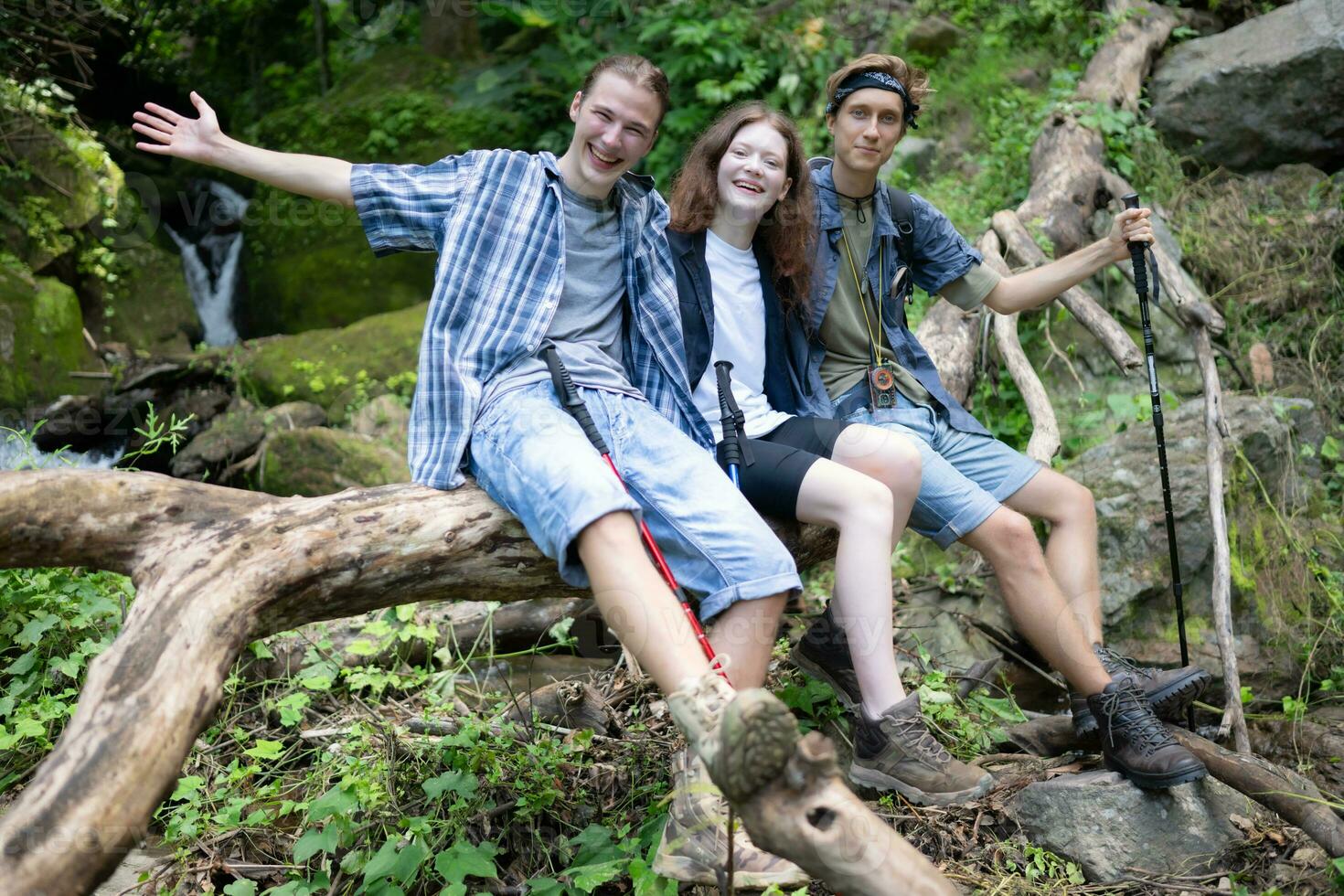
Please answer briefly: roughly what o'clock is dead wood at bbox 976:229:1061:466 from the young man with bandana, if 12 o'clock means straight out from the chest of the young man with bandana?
The dead wood is roughly at 8 o'clock from the young man with bandana.

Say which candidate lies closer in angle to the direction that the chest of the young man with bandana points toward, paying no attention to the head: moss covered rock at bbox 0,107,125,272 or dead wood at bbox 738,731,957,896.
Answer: the dead wood

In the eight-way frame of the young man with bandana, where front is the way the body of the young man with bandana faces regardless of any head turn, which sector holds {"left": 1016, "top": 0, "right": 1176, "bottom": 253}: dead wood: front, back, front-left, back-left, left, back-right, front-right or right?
back-left

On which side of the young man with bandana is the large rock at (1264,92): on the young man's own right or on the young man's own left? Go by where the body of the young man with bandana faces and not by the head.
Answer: on the young man's own left

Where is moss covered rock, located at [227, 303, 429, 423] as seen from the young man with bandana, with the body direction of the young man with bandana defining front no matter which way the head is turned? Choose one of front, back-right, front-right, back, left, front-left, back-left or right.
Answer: back

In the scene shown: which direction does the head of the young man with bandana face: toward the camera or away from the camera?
toward the camera

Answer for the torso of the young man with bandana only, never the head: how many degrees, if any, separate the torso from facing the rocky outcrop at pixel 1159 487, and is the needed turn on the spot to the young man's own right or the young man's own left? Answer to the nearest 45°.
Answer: approximately 90° to the young man's own left

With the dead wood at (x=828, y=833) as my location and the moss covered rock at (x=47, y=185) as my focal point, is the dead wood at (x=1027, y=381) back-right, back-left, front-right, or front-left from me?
front-right

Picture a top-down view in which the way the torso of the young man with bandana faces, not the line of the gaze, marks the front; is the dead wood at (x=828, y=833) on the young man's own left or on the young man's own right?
on the young man's own right

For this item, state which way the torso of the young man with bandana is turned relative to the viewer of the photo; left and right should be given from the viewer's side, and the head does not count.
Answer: facing the viewer and to the right of the viewer

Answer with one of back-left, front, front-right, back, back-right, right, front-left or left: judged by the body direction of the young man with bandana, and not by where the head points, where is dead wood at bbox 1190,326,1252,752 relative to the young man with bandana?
left

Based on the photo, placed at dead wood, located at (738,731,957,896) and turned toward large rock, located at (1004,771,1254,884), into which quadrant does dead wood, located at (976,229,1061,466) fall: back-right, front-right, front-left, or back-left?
front-left
